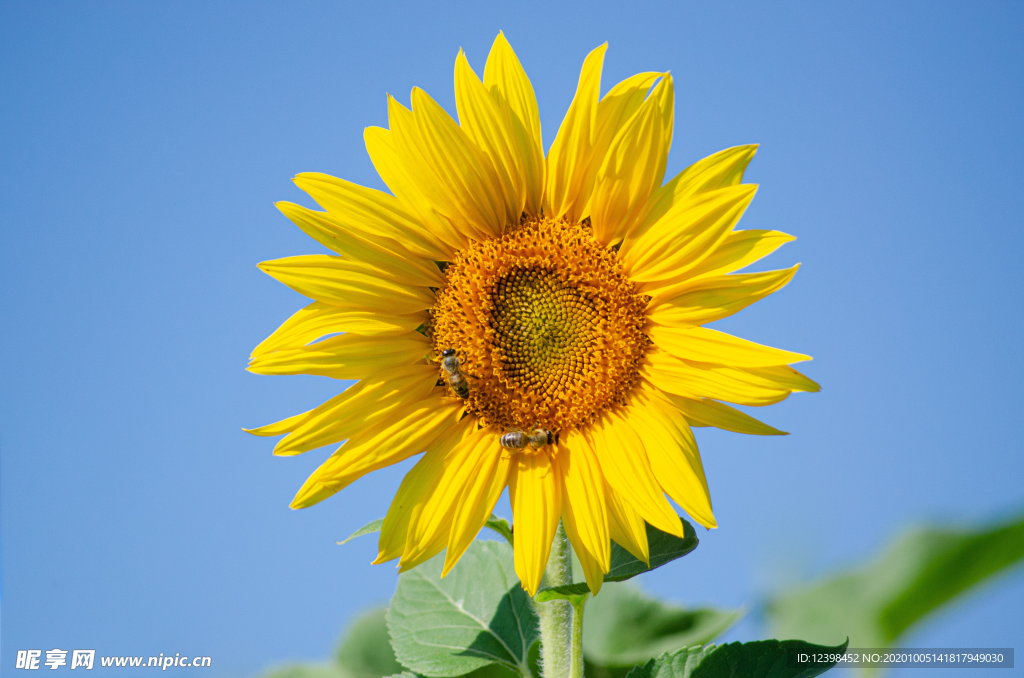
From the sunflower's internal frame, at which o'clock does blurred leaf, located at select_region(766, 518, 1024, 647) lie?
The blurred leaf is roughly at 8 o'clock from the sunflower.

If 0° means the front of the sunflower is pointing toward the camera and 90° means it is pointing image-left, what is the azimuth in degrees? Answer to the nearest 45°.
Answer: approximately 0°

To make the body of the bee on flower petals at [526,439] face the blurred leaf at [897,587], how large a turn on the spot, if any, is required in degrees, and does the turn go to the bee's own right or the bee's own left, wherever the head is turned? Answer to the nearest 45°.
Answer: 0° — it already faces it

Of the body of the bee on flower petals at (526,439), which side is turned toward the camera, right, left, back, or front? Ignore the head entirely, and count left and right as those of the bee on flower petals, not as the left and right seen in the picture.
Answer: right
